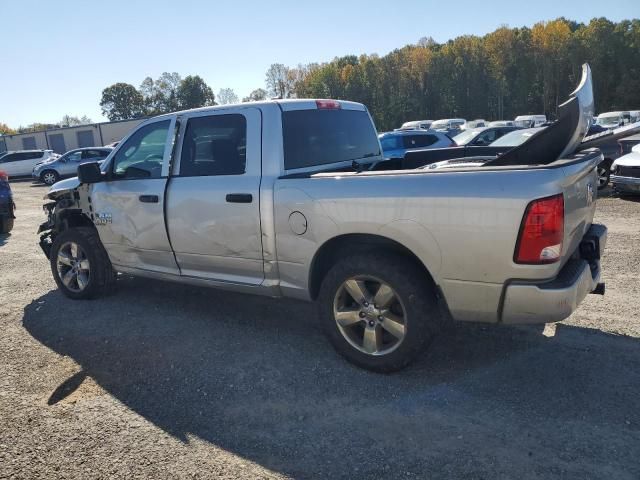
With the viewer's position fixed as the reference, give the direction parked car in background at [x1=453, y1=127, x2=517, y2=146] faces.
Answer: facing the viewer and to the left of the viewer

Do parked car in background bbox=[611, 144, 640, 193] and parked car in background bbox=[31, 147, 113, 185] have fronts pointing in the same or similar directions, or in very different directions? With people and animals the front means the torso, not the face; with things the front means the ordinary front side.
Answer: same or similar directions

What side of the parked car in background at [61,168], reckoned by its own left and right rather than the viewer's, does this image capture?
left

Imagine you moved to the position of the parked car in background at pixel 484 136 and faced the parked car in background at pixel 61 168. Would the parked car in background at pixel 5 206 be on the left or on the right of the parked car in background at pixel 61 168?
left

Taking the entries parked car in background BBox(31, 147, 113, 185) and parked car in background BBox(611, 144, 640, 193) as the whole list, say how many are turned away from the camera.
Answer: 0

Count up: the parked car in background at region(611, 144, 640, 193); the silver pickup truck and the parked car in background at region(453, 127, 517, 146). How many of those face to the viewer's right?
0

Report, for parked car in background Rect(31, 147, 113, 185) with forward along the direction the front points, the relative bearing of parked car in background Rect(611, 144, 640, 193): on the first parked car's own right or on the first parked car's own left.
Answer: on the first parked car's own left

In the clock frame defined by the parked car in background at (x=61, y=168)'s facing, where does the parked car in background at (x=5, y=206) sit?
the parked car in background at (x=5, y=206) is roughly at 9 o'clock from the parked car in background at (x=61, y=168).

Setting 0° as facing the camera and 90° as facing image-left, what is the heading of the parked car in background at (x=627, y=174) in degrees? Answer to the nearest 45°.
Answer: approximately 45°

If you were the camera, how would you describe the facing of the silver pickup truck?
facing away from the viewer and to the left of the viewer

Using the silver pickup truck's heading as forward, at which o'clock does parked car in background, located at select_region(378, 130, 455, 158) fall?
The parked car in background is roughly at 2 o'clock from the silver pickup truck.

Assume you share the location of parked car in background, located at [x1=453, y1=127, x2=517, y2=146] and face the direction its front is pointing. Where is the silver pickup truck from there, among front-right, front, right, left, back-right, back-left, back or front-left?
front-left

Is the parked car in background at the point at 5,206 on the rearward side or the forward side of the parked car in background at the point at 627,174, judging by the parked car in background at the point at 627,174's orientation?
on the forward side

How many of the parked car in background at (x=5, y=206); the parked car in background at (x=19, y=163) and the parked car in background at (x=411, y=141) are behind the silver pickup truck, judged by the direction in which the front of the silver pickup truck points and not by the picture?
0

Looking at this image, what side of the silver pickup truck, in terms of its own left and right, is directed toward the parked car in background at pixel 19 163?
front

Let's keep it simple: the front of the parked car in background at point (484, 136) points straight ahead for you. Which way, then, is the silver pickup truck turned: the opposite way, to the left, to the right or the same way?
to the right

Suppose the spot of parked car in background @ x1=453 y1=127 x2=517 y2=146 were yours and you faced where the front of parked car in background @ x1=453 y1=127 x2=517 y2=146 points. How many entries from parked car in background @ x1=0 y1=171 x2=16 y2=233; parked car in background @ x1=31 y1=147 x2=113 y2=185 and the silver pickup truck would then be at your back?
0
